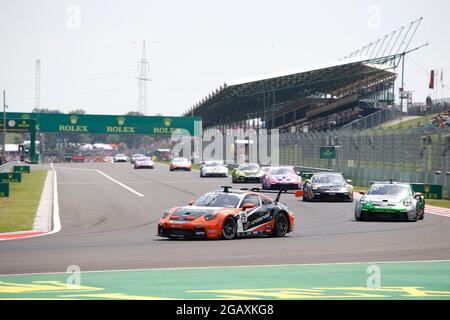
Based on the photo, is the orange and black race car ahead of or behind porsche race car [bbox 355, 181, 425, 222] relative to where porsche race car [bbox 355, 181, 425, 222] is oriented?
ahead

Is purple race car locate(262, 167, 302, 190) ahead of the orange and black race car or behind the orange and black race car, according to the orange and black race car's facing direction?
behind

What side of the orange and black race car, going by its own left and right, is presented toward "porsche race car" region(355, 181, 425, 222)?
back

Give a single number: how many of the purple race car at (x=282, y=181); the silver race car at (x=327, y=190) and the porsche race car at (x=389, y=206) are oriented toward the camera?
3

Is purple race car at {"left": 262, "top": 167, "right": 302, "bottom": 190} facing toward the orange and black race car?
yes

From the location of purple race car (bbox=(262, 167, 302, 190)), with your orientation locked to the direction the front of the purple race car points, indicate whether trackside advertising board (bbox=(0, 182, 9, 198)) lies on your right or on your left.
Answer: on your right

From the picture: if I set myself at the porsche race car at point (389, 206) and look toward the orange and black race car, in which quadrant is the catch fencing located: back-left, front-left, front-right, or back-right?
back-right

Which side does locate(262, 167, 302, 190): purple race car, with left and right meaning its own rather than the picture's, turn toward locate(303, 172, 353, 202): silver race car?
front

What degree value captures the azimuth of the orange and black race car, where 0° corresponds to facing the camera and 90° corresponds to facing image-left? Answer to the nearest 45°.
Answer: approximately 45°
